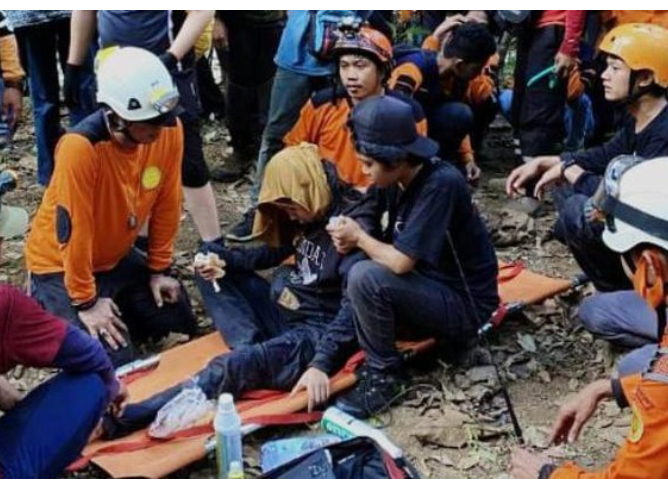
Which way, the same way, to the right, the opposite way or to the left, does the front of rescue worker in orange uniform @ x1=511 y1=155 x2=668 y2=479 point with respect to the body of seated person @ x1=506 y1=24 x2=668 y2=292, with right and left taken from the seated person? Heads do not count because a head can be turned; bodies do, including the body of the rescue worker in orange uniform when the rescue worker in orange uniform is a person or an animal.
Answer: the same way

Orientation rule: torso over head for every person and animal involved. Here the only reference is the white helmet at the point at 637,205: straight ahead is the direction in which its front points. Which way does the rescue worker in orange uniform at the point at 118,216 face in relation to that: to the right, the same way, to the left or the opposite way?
the opposite way

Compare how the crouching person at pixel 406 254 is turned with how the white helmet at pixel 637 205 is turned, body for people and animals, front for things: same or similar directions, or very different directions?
same or similar directions

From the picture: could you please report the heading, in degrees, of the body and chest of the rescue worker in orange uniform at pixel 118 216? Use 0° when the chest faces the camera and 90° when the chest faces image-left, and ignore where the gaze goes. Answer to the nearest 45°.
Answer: approximately 315°

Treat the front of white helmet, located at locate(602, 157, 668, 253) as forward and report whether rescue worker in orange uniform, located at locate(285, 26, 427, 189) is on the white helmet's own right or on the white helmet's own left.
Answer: on the white helmet's own right

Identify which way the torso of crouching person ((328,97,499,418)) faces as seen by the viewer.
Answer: to the viewer's left

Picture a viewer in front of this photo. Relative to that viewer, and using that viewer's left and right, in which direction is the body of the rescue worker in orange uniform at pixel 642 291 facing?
facing to the left of the viewer

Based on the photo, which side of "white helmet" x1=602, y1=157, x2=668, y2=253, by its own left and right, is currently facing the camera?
left

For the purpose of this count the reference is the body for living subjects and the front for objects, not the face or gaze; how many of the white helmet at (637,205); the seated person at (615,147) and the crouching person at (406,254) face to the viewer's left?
3

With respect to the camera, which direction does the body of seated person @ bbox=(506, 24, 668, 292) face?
to the viewer's left

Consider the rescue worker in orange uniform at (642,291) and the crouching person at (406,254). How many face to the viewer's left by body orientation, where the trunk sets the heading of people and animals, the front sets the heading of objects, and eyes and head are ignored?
2

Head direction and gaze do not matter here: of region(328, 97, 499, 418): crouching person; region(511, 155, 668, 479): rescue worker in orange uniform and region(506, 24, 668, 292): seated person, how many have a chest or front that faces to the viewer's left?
3

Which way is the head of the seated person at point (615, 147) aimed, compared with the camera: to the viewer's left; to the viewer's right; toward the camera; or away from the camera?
to the viewer's left

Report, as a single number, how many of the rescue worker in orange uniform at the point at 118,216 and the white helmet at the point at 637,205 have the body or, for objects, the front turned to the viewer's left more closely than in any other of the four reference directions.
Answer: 1
